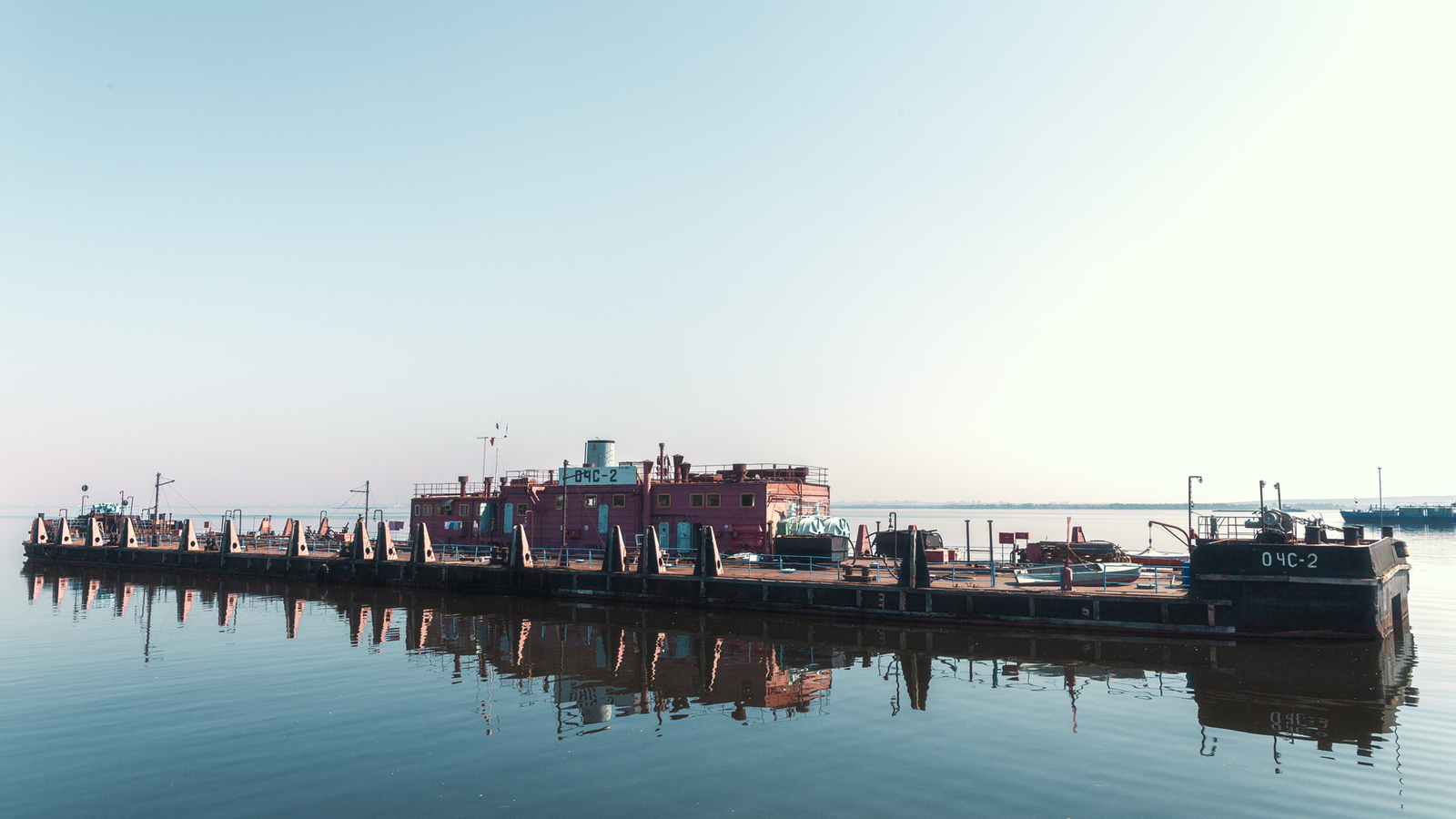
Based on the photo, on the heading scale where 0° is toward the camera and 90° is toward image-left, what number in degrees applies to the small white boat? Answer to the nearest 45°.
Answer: approximately 270°
